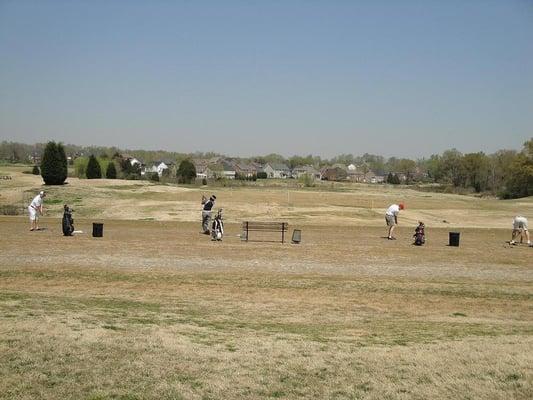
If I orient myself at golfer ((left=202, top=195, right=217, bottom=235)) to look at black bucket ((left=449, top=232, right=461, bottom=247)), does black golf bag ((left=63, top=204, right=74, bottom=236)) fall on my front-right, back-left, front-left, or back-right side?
back-right

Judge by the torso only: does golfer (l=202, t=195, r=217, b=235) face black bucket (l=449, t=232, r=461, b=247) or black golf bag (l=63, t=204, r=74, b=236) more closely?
the black bucket

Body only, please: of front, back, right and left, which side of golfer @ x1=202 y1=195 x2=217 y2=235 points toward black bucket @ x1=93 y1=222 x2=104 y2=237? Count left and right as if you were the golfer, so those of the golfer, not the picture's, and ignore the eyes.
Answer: back

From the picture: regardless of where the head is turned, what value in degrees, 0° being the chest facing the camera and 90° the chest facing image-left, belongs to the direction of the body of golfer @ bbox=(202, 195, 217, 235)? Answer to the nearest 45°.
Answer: approximately 270°

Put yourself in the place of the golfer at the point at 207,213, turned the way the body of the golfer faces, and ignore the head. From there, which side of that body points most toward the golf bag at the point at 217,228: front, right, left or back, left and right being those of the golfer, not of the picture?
right

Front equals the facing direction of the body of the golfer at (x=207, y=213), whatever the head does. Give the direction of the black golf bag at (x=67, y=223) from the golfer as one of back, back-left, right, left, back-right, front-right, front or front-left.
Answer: back

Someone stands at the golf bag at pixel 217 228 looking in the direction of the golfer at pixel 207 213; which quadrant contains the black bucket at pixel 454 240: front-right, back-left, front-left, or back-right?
back-right

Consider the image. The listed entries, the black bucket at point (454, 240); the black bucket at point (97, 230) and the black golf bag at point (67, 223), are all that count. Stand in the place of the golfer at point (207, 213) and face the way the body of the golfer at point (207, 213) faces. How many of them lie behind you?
2
